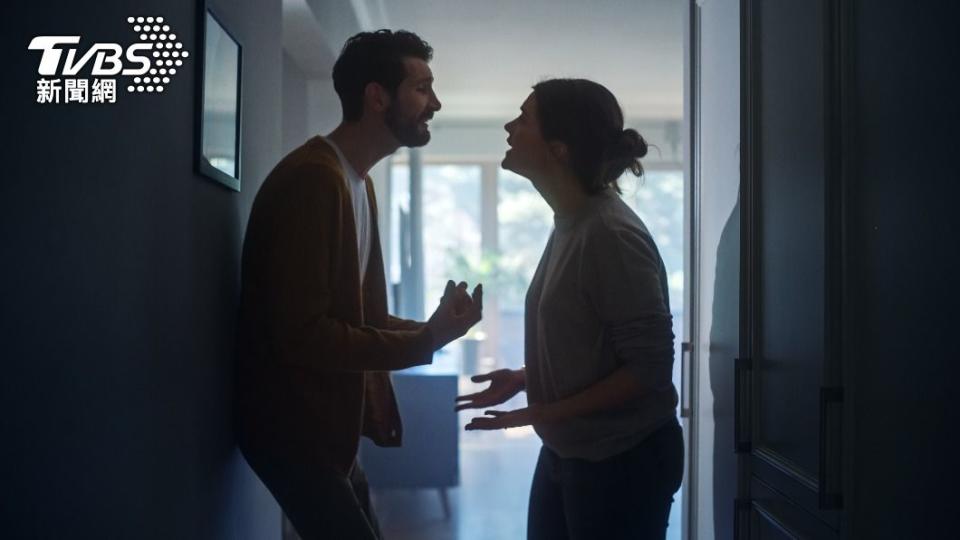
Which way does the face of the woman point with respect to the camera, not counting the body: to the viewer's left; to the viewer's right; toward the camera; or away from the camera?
to the viewer's left

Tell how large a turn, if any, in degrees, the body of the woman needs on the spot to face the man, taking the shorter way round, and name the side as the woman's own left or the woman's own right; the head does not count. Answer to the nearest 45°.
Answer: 0° — they already face them

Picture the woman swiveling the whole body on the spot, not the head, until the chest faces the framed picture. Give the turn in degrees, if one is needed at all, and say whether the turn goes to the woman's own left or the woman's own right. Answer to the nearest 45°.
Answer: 0° — they already face it

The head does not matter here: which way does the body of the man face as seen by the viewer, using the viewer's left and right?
facing to the right of the viewer

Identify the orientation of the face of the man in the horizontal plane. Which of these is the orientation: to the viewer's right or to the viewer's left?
to the viewer's right

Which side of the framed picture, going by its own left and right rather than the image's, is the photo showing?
right

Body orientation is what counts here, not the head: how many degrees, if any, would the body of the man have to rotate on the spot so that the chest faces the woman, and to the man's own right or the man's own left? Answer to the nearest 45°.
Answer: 0° — they already face them

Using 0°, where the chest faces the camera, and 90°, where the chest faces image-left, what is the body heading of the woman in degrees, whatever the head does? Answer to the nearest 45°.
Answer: approximately 90°
